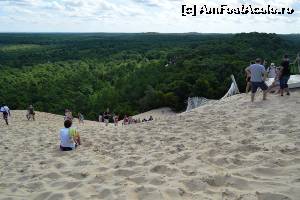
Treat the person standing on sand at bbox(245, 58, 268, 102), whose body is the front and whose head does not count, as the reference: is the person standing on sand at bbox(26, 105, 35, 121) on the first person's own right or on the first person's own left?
on the first person's own left

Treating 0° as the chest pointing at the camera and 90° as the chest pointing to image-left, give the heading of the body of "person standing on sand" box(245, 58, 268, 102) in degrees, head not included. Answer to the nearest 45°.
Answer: approximately 180°

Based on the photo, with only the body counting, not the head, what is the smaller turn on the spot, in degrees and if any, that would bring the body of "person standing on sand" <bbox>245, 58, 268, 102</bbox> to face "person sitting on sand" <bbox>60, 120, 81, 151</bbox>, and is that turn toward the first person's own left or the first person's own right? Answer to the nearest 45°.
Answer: approximately 135° to the first person's own left

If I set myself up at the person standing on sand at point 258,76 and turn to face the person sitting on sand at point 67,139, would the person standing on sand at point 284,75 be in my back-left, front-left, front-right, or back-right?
back-left

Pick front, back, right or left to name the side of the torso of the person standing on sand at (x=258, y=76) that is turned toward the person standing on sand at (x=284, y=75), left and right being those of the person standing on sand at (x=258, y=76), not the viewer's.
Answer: right
